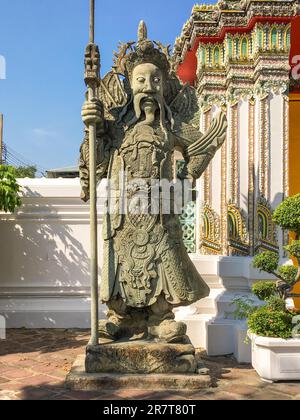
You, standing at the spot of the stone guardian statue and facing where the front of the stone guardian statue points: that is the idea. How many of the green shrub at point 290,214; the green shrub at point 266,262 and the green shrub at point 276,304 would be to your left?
3

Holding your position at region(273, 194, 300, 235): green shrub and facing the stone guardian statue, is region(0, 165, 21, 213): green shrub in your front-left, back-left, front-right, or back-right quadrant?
front-right

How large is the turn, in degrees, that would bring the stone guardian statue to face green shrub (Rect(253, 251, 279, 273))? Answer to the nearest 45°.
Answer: approximately 90° to its left

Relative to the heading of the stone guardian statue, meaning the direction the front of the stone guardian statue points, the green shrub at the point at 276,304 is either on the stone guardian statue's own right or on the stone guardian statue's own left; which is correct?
on the stone guardian statue's own left

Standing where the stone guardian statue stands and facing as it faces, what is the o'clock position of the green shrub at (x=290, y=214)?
The green shrub is roughly at 9 o'clock from the stone guardian statue.

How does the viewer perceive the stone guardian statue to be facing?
facing the viewer

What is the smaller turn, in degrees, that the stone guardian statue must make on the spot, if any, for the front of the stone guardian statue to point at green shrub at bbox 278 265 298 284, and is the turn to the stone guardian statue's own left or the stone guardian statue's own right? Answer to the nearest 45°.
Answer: approximately 90° to the stone guardian statue's own left

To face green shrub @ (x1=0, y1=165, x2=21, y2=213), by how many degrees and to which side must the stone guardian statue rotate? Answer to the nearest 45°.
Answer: approximately 135° to its right

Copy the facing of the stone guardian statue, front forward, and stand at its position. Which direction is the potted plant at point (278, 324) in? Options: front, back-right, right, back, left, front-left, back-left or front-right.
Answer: left
